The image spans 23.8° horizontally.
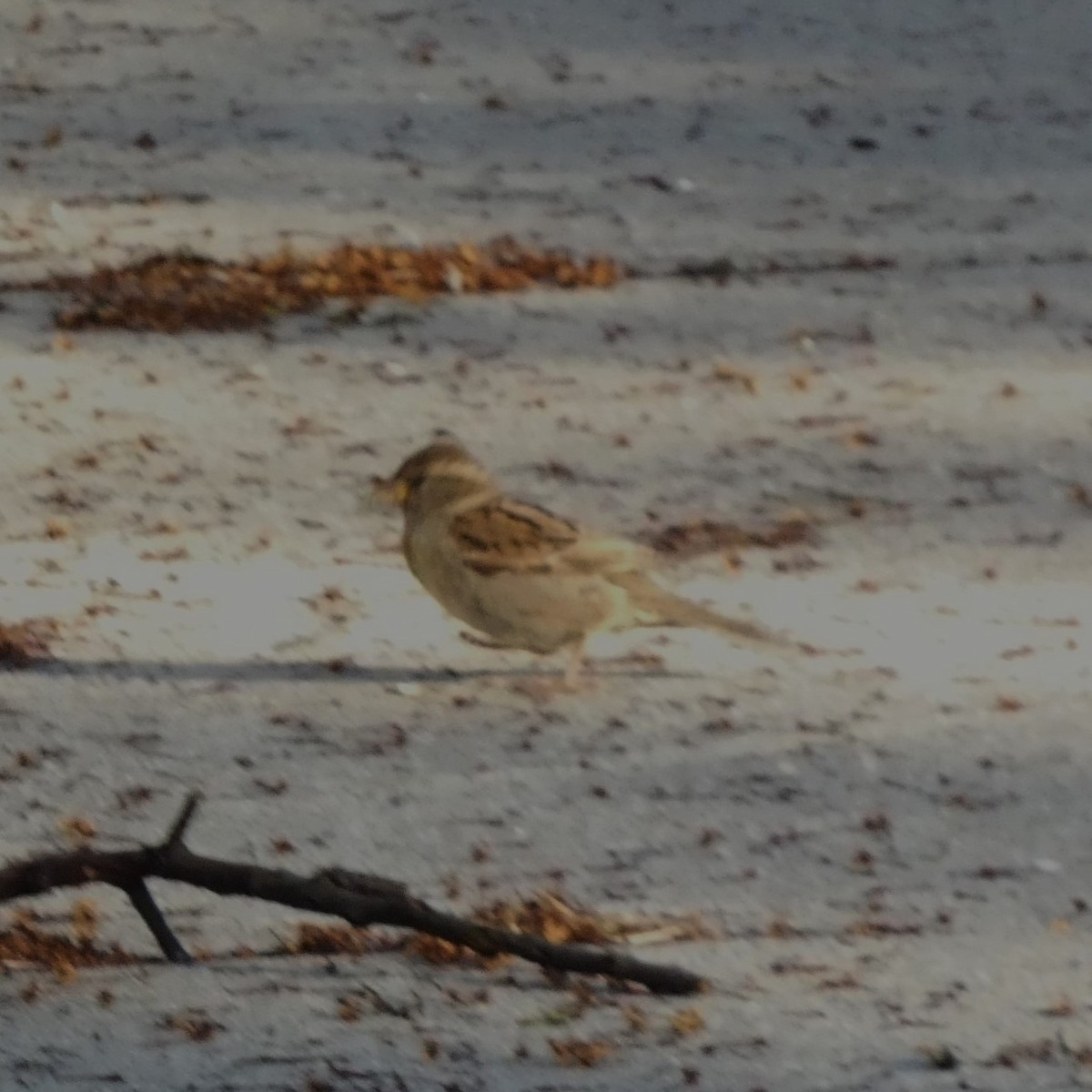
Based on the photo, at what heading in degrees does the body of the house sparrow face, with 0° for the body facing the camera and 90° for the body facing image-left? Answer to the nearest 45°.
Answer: approximately 90°

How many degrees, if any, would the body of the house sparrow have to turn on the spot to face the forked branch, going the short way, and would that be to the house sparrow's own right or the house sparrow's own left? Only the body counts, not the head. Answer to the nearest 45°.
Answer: approximately 90° to the house sparrow's own left
